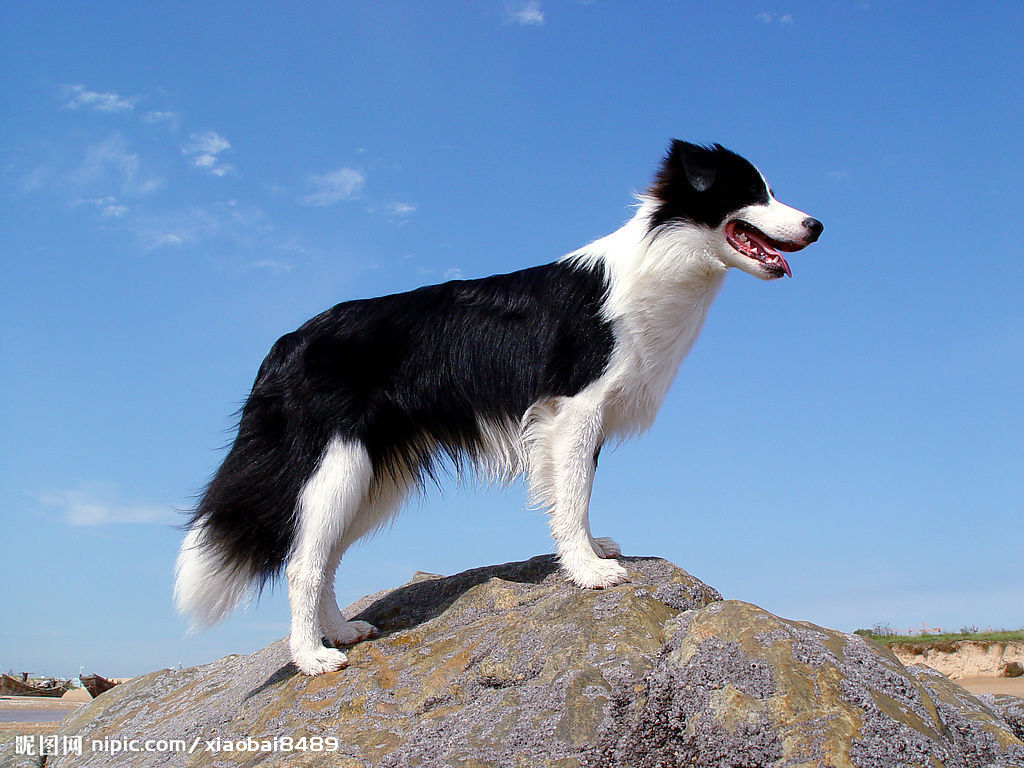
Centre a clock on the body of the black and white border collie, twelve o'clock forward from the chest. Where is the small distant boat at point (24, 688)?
The small distant boat is roughly at 8 o'clock from the black and white border collie.

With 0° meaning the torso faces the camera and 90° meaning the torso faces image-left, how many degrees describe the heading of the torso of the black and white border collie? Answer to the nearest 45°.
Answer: approximately 270°

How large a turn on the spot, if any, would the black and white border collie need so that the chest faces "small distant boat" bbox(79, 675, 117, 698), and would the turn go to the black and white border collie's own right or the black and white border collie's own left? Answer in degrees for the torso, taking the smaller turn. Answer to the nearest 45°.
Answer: approximately 135° to the black and white border collie's own left
